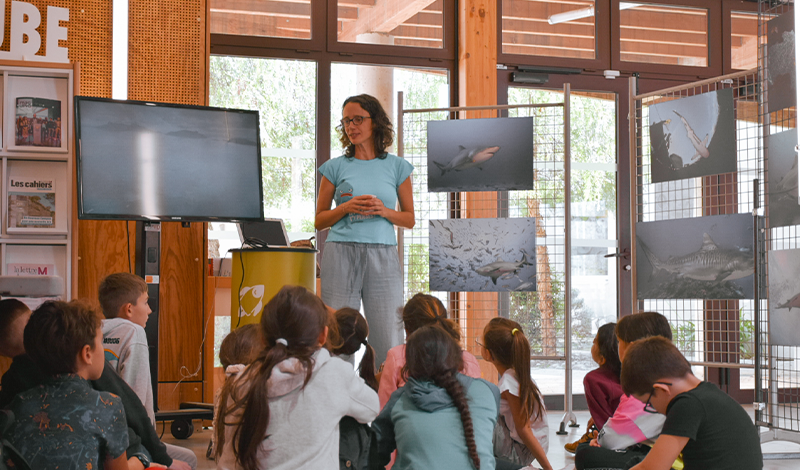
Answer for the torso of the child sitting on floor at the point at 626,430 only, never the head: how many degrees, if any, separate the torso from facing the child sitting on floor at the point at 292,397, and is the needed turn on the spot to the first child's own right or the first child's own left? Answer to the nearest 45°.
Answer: approximately 45° to the first child's own left

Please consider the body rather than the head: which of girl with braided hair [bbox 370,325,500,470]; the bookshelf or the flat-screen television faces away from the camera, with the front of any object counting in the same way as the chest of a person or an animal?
the girl with braided hair

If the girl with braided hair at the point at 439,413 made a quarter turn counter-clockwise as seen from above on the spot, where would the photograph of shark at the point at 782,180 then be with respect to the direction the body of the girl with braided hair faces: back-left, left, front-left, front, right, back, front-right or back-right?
back-right

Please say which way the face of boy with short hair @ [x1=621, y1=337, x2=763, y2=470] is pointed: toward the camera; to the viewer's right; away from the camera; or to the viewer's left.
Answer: to the viewer's left

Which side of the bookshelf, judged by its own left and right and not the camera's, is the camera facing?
front

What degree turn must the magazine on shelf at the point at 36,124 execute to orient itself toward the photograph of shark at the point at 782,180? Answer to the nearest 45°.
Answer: approximately 45° to its left

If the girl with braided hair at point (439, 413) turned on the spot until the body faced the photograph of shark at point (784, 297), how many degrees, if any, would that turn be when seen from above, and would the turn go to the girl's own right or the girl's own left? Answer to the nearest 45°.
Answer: approximately 45° to the girl's own right

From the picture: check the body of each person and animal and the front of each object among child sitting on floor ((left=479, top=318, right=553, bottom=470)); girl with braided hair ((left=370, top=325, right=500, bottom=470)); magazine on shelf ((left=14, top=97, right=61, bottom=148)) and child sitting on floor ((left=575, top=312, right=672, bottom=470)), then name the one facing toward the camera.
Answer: the magazine on shelf

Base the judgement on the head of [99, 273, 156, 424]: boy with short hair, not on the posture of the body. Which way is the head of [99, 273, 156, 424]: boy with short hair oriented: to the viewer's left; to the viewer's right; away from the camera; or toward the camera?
to the viewer's right

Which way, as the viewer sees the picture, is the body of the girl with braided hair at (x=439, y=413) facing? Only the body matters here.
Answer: away from the camera

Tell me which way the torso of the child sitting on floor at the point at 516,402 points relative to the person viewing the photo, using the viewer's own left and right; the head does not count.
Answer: facing away from the viewer and to the left of the viewer

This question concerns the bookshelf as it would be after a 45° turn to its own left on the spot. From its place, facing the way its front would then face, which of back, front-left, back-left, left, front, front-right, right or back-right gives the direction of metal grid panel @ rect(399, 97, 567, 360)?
front-left

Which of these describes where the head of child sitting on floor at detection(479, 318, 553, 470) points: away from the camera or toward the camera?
away from the camera

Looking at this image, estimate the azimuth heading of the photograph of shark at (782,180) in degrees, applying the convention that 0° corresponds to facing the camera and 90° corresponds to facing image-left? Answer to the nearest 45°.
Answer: approximately 45°

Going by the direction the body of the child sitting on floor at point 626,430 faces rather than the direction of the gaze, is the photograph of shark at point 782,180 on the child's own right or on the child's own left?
on the child's own right
